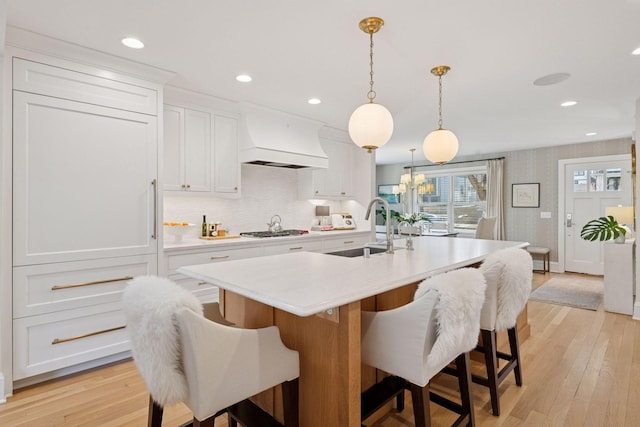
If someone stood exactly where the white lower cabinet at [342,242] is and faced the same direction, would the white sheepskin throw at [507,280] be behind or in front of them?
in front

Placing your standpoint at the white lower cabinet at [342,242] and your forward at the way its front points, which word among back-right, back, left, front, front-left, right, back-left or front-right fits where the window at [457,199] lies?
left

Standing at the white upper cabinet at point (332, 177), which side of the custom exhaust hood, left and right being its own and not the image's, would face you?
left

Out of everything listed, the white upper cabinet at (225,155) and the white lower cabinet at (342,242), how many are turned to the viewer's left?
0

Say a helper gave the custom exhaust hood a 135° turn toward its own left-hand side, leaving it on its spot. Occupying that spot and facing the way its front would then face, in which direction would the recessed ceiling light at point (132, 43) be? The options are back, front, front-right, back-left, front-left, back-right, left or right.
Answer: back-left

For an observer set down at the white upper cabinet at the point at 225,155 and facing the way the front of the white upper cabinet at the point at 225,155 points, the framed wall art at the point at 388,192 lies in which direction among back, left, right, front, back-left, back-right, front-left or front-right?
left

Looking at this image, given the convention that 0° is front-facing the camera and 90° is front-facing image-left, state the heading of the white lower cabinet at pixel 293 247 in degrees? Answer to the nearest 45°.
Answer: approximately 315°

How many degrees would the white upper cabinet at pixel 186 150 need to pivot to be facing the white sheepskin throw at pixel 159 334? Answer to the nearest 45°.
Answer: approximately 45° to its right

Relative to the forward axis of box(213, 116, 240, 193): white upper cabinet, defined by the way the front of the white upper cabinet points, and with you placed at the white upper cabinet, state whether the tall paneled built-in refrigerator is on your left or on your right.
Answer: on your right

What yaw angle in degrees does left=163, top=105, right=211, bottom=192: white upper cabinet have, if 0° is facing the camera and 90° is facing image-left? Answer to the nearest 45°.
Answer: approximately 315°

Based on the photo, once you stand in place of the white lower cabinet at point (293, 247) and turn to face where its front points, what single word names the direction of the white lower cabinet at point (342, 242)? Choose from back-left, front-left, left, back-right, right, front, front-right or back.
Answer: left

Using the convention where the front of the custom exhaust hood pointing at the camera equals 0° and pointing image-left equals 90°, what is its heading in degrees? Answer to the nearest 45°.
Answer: approximately 315°
